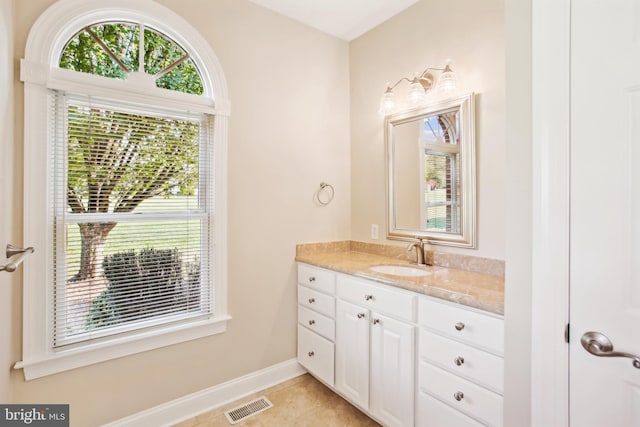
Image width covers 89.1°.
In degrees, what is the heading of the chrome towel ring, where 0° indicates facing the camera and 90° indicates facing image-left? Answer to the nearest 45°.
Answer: approximately 315°

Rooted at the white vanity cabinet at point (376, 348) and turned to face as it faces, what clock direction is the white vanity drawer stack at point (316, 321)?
the white vanity drawer stack at point (316, 321) is roughly at 3 o'clock from the white vanity cabinet at point (376, 348).

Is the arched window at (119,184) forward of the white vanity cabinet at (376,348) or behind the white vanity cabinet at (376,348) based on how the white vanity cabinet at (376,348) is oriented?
forward

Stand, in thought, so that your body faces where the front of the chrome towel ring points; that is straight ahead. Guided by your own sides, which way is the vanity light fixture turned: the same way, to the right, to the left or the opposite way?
to the right

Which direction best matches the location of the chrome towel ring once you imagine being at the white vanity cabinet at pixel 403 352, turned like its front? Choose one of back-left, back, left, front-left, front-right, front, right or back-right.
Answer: right

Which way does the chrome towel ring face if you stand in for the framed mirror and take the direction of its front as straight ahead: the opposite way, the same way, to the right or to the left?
to the left

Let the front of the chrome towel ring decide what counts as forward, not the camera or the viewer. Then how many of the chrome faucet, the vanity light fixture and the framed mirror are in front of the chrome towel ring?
3

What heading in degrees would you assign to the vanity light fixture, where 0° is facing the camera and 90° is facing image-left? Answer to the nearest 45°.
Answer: approximately 45°

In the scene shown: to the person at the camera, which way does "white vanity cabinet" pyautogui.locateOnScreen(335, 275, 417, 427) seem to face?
facing the viewer and to the left of the viewer
